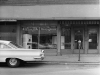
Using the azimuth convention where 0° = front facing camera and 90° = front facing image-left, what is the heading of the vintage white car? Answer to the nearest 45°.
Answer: approximately 90°

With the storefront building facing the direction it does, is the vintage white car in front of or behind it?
in front

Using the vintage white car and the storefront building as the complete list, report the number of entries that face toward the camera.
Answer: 1

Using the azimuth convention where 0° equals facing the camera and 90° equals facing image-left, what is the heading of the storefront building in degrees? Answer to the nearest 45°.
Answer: approximately 0°

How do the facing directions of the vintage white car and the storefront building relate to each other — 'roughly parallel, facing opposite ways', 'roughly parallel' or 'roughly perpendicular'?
roughly perpendicular
